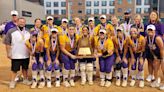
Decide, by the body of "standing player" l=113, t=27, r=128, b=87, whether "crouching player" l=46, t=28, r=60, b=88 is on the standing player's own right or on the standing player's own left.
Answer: on the standing player's own right

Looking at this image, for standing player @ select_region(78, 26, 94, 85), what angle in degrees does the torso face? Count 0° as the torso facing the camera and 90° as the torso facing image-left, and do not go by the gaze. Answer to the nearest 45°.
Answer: approximately 0°

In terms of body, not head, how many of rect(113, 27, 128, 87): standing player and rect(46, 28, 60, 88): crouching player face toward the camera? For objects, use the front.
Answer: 2

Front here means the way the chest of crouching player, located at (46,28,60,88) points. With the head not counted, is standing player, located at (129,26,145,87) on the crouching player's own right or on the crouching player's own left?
on the crouching player's own left

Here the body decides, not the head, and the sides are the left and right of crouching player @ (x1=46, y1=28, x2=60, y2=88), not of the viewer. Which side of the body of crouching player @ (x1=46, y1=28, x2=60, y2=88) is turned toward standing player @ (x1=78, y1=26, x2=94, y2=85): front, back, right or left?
left

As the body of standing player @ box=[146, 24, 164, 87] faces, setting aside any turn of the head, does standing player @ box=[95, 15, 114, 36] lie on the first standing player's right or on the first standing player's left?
on the first standing player's right

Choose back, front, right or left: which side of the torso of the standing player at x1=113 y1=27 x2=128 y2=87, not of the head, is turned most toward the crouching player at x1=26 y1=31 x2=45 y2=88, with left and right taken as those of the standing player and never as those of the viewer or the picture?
right

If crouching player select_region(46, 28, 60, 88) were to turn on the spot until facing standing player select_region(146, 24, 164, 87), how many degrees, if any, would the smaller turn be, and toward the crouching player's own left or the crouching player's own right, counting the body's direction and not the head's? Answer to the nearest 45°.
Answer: approximately 90° to the crouching player's own left

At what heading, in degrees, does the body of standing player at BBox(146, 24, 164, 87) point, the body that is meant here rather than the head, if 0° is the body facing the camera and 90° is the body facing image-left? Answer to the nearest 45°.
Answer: approximately 45°

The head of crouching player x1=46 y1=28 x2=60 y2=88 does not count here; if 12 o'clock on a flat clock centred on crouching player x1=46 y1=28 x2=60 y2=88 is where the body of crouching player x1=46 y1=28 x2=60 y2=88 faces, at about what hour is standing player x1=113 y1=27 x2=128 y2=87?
standing player x1=113 y1=27 x2=128 y2=87 is roughly at 9 o'clock from crouching player x1=46 y1=28 x2=60 y2=88.
